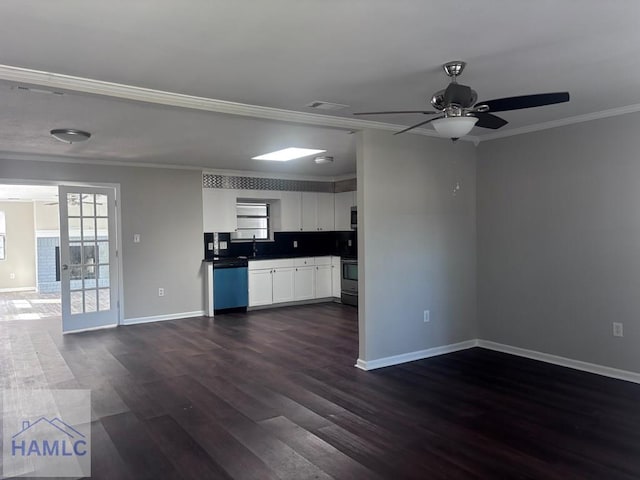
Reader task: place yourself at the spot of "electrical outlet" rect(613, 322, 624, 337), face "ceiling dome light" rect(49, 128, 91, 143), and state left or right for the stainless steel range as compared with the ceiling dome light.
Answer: right

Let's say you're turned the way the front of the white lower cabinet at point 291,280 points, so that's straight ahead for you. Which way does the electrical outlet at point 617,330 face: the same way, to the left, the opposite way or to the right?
to the right

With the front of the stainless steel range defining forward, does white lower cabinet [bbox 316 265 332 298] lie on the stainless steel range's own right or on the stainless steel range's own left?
on the stainless steel range's own right

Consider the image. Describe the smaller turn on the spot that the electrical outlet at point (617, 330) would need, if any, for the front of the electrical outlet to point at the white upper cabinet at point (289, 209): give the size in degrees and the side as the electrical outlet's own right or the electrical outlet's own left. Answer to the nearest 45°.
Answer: approximately 90° to the electrical outlet's own right

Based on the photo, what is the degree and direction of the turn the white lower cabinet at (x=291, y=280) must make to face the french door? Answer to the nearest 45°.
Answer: approximately 90° to its right

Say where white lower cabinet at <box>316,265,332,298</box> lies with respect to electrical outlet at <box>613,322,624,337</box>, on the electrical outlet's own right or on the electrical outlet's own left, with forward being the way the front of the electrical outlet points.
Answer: on the electrical outlet's own right

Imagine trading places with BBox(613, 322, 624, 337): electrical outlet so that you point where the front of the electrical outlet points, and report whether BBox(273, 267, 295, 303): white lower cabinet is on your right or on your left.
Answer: on your right
